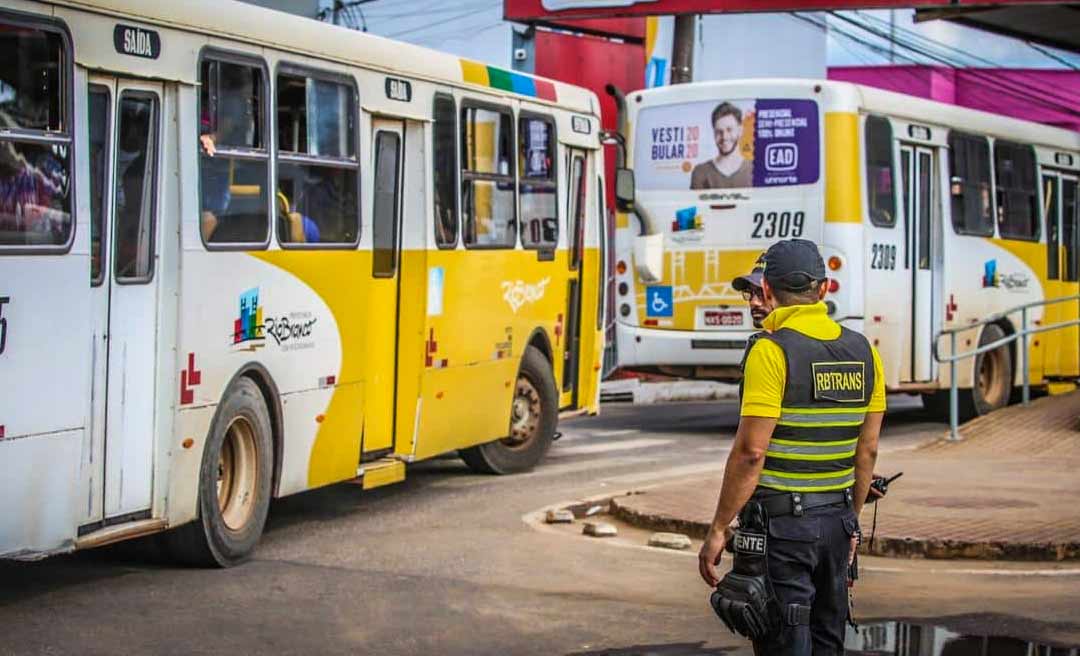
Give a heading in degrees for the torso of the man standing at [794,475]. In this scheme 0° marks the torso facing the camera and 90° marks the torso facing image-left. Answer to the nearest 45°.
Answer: approximately 135°

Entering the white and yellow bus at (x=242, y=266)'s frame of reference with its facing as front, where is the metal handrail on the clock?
The metal handrail is roughly at 12 o'clock from the white and yellow bus.

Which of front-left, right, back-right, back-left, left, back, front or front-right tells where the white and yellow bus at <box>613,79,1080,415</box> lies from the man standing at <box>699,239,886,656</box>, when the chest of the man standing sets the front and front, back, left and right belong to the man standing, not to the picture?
front-right

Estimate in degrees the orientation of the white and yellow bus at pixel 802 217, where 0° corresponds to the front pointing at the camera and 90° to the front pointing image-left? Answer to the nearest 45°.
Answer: approximately 225°

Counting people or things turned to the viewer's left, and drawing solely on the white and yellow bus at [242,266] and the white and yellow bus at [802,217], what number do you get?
0

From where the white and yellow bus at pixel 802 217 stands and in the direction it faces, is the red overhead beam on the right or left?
on its left

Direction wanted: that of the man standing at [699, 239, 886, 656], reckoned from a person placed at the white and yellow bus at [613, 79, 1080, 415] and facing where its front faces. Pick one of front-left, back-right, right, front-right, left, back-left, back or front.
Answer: back-right

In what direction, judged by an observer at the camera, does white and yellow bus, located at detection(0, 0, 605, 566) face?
facing away from the viewer and to the right of the viewer

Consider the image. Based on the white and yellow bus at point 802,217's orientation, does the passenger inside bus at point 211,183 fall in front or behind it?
behind

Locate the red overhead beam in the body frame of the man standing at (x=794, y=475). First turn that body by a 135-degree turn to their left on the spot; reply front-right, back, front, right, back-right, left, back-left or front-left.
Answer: back

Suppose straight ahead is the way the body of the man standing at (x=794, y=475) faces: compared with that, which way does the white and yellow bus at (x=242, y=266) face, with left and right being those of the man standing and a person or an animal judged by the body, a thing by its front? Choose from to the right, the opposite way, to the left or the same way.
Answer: to the right

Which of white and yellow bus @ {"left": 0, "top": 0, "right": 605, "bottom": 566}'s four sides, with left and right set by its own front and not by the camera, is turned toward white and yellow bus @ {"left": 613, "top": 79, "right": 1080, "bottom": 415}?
front

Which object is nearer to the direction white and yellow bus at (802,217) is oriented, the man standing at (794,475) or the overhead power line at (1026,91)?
the overhead power line

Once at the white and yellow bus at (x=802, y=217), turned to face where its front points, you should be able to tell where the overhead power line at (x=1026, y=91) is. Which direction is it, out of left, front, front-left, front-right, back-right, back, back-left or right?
front-left

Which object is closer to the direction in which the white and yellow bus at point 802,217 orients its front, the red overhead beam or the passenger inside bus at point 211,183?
the red overhead beam

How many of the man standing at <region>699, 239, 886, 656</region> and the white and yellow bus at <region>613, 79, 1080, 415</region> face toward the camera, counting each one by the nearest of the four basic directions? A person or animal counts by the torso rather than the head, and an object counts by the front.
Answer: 0

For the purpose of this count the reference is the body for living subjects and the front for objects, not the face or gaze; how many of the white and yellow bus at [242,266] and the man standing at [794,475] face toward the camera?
0
